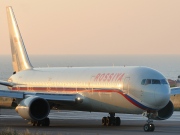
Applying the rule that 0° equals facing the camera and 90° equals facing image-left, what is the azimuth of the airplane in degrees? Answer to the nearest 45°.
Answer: approximately 315°
